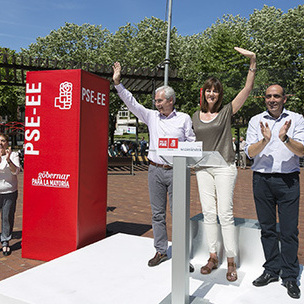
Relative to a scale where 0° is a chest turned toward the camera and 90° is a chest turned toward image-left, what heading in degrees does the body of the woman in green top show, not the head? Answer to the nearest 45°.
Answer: approximately 0°

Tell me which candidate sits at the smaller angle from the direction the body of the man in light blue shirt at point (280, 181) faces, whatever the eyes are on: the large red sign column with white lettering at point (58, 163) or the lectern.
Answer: the lectern

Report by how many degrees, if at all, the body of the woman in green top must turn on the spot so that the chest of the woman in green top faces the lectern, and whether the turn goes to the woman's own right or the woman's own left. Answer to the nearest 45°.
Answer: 0° — they already face it

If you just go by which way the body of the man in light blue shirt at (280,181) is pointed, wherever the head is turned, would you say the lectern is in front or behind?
in front
